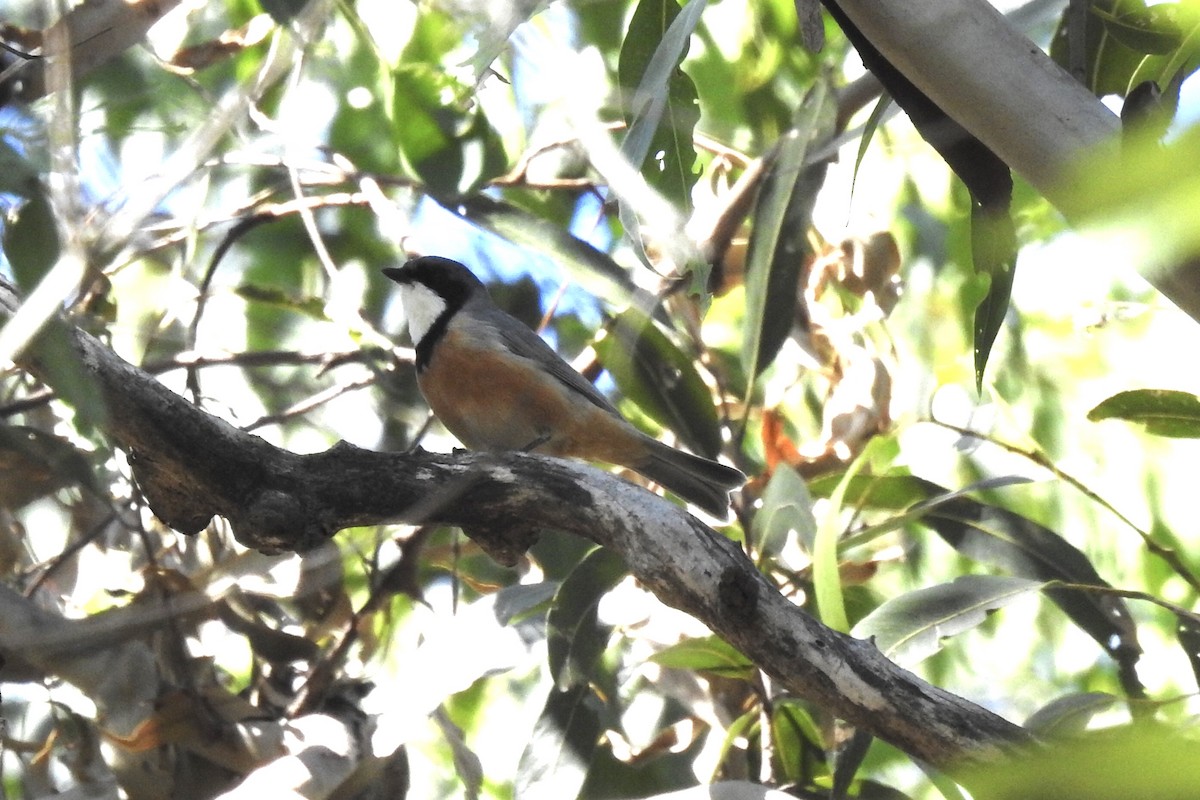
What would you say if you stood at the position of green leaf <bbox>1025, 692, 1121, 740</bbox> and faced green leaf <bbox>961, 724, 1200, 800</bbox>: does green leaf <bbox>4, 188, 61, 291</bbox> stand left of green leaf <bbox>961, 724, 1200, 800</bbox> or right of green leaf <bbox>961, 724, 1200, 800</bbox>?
right

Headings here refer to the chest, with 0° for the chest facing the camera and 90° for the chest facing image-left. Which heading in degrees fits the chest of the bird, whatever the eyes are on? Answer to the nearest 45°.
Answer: approximately 90°
